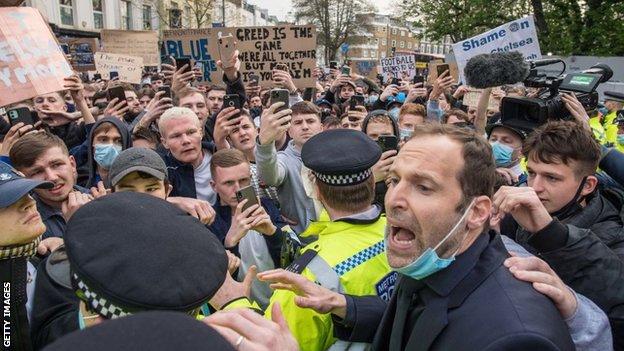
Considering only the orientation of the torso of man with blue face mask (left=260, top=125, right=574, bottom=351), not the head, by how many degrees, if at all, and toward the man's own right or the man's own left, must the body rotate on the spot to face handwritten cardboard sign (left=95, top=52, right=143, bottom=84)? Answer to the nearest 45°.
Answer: approximately 90° to the man's own right

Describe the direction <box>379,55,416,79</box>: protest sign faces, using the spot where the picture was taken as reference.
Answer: facing the viewer

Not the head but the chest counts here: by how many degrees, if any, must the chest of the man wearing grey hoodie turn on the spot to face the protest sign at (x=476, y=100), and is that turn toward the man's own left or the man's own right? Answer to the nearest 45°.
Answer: approximately 135° to the man's own left

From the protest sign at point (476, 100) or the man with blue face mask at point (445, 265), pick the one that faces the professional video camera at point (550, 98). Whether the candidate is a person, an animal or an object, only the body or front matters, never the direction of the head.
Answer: the protest sign

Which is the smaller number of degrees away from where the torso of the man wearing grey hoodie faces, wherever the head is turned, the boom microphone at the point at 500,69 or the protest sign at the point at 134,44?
the boom microphone

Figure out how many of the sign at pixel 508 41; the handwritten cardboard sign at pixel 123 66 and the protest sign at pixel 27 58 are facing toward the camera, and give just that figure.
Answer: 3

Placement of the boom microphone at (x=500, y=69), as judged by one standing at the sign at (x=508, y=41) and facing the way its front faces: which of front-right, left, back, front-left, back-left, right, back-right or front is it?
front

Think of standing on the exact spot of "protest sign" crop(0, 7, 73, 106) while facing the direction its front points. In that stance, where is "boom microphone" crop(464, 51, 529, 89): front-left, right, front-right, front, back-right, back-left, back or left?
front-left

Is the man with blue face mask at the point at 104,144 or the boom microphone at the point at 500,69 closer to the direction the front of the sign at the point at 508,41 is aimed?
the boom microphone

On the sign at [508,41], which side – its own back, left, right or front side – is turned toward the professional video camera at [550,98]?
front

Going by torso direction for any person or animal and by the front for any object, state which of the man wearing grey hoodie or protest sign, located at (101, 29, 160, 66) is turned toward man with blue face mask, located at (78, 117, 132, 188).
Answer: the protest sign

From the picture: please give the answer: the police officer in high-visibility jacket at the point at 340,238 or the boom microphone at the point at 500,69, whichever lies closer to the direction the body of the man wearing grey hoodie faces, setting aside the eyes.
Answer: the police officer in high-visibility jacket

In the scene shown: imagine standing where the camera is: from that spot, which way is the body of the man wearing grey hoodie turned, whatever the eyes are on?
toward the camera

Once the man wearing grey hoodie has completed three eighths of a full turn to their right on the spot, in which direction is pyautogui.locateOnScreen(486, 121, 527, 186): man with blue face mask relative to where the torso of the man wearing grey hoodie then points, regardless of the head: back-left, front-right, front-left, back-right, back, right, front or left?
back-right

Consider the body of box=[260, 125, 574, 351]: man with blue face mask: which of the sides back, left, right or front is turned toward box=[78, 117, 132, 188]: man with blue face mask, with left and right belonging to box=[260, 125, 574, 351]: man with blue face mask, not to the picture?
right
